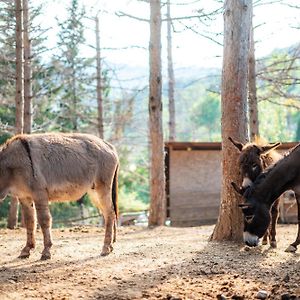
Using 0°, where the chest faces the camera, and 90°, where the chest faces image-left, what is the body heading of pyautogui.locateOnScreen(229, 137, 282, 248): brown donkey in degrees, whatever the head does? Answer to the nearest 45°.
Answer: approximately 45°

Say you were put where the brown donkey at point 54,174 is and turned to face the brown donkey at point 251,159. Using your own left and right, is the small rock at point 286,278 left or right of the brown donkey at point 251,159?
right

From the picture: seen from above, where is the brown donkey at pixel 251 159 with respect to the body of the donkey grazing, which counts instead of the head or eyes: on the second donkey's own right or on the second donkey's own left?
on the second donkey's own right

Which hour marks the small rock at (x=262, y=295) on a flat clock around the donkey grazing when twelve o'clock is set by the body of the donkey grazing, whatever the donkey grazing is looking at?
The small rock is roughly at 9 o'clock from the donkey grazing.

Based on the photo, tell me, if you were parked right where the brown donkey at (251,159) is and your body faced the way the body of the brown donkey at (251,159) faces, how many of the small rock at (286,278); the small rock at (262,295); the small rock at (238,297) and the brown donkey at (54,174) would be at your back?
0

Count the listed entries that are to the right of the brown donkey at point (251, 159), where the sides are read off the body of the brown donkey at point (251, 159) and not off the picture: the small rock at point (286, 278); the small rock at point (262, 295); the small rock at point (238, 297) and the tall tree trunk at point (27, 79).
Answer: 1

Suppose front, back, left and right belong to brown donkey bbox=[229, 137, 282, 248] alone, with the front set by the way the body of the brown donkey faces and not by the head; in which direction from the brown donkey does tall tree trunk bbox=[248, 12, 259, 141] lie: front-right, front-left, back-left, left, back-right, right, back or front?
back-right

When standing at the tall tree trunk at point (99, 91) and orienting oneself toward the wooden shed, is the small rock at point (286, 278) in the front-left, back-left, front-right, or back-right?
front-right

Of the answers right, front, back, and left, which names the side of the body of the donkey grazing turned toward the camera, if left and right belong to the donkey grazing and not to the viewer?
left

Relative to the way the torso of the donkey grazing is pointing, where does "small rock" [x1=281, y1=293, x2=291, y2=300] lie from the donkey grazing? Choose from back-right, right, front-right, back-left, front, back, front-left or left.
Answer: left

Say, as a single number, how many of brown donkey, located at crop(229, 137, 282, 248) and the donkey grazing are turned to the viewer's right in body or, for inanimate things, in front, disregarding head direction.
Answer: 0

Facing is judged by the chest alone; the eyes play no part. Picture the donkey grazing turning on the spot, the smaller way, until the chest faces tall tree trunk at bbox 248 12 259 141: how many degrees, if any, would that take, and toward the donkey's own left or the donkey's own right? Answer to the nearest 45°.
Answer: approximately 90° to the donkey's own right

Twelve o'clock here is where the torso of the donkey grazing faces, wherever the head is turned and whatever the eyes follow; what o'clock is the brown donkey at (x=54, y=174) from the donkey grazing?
The brown donkey is roughly at 12 o'clock from the donkey grazing.

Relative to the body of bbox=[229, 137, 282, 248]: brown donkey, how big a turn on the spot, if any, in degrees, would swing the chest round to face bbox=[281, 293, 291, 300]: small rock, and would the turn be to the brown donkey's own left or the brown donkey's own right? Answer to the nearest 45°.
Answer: approximately 45° to the brown donkey's own left
